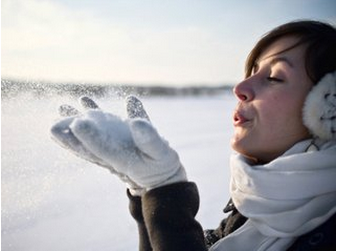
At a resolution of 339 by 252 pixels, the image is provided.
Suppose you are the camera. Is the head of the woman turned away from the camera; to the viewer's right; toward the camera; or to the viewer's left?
to the viewer's left

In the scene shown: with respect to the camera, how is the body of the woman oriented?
to the viewer's left
